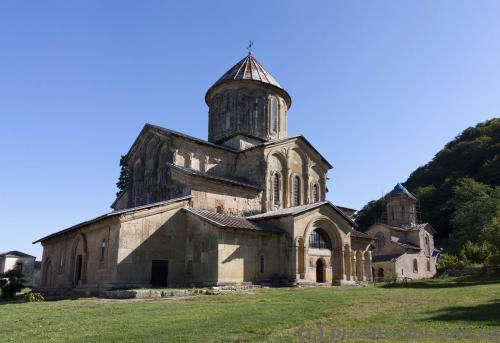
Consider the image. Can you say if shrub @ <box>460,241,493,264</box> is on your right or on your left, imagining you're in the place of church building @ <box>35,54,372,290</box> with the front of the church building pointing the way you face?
on your left

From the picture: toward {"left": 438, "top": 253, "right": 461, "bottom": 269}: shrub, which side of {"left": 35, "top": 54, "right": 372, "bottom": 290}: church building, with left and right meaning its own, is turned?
left

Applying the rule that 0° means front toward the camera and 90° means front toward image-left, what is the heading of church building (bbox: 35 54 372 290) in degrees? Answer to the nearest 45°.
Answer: approximately 315°

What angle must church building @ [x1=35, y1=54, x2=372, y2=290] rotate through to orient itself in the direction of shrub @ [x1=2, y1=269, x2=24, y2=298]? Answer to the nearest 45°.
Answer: approximately 135° to its right

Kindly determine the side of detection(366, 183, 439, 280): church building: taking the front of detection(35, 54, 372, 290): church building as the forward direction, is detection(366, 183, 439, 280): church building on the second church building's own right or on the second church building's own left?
on the second church building's own left
